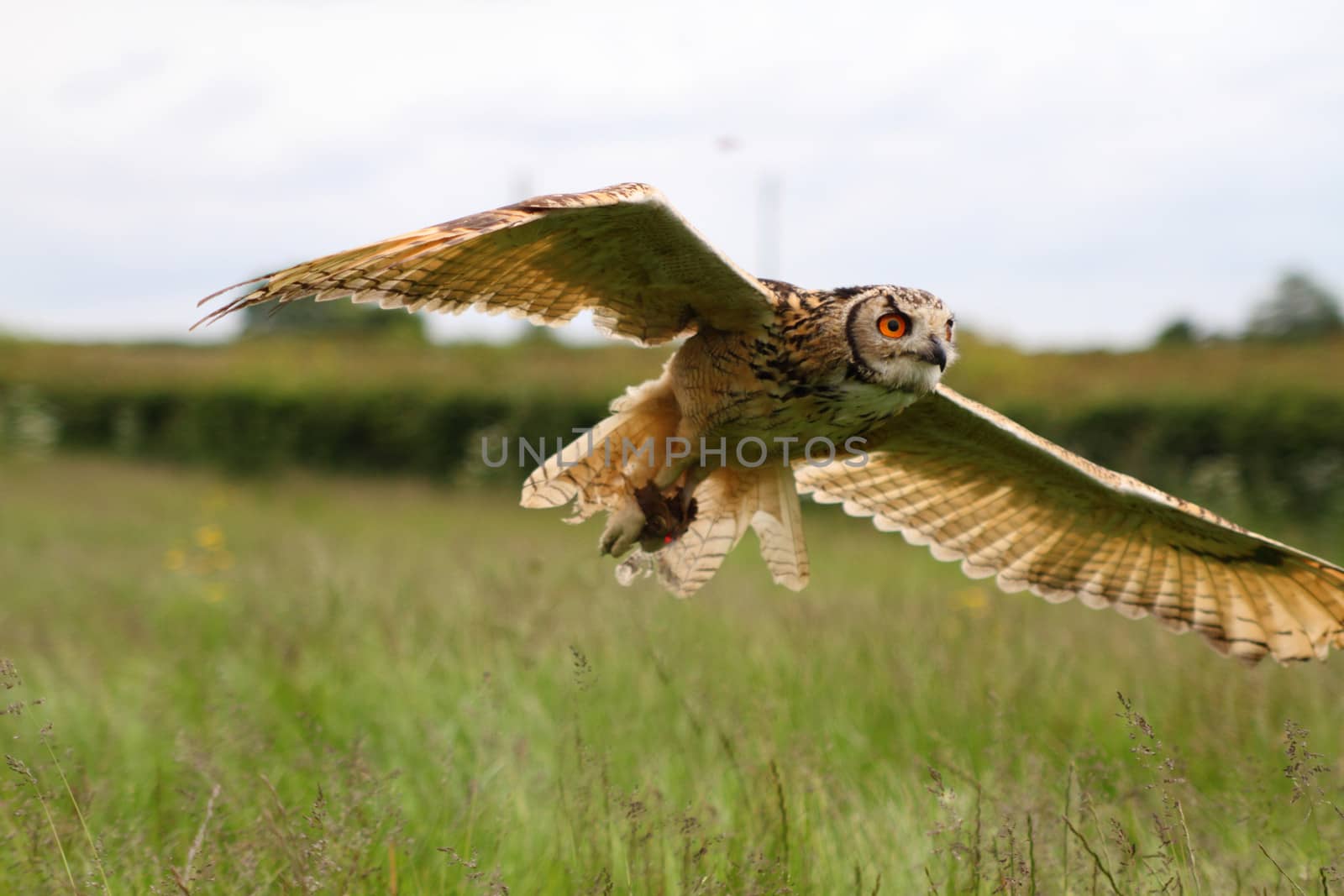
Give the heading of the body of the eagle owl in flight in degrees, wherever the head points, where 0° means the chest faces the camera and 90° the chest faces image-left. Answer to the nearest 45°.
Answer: approximately 315°

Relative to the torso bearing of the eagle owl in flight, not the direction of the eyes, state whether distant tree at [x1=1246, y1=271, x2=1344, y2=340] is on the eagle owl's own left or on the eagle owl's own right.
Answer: on the eagle owl's own left

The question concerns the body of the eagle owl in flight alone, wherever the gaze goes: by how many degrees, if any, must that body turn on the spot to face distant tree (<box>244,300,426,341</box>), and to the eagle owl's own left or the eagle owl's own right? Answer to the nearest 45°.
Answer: approximately 180°

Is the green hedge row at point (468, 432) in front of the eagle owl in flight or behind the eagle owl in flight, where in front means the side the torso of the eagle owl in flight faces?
behind

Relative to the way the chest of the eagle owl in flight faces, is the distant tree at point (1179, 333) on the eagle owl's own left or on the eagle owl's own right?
on the eagle owl's own left
